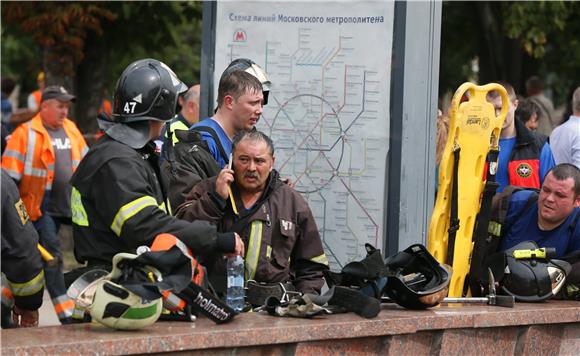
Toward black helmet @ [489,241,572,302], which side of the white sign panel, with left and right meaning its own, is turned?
left

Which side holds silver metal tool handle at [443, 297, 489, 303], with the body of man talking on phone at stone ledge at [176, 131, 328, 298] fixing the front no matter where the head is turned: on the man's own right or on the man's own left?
on the man's own left

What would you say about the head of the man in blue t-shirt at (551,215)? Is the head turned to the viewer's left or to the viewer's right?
to the viewer's left

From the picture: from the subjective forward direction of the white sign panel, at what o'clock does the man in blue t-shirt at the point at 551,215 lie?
The man in blue t-shirt is roughly at 9 o'clock from the white sign panel.

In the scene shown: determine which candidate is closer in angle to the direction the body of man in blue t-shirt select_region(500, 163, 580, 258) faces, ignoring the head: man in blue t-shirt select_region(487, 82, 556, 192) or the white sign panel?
the white sign panel

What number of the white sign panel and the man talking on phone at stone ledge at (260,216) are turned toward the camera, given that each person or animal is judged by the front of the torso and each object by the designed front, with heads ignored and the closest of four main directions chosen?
2

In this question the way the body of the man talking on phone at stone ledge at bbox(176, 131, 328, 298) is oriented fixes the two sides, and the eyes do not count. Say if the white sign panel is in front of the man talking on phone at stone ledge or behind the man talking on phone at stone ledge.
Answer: behind
